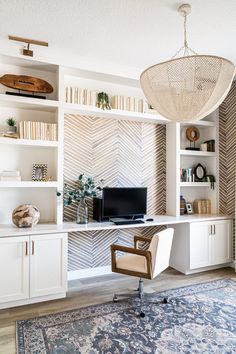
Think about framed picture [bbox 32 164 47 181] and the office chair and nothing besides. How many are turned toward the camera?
1

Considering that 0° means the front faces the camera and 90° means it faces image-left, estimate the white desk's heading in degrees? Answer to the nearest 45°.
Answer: approximately 315°

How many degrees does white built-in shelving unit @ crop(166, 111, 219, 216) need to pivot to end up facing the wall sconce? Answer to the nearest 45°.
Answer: approximately 90° to its right

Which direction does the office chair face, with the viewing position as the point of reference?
facing away from the viewer and to the left of the viewer

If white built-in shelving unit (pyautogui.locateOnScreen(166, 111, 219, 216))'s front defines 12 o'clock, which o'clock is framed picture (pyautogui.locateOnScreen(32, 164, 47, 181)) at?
The framed picture is roughly at 3 o'clock from the white built-in shelving unit.

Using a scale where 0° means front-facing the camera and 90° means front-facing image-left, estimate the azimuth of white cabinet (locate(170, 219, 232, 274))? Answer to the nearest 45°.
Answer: approximately 315°

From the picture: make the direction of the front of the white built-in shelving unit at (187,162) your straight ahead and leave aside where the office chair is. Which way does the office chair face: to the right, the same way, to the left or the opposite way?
the opposite way
